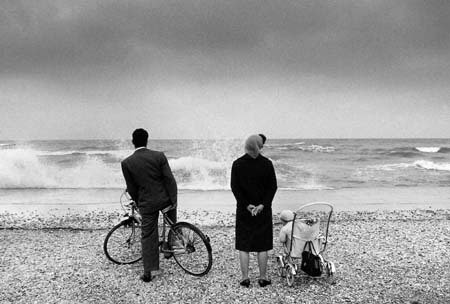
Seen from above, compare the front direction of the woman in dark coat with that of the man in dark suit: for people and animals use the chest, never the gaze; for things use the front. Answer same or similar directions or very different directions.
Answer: same or similar directions

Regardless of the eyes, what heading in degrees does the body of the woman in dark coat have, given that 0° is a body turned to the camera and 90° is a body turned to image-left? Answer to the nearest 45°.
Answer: approximately 180°

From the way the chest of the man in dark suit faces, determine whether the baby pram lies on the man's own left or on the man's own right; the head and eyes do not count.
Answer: on the man's own right

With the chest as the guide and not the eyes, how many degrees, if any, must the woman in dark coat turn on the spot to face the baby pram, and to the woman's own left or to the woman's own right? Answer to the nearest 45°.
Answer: approximately 90° to the woman's own right

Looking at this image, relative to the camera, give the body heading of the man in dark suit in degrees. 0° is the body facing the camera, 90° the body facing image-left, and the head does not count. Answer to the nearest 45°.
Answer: approximately 180°

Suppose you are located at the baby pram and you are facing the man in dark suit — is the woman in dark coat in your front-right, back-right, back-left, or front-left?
front-left

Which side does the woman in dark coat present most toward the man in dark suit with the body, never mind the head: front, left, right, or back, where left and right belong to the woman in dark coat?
left

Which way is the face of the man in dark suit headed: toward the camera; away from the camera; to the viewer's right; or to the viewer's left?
away from the camera

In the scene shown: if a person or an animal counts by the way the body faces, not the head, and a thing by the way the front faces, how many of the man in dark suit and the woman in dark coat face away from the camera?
2

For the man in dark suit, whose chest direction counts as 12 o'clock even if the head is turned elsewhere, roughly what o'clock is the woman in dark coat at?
The woman in dark coat is roughly at 4 o'clock from the man in dark suit.
